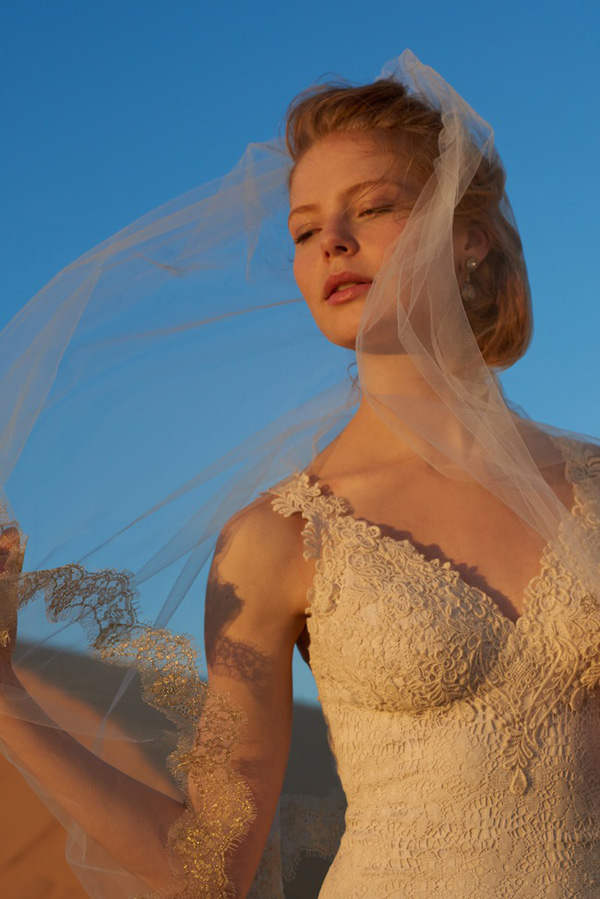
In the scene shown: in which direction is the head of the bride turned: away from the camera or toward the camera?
toward the camera

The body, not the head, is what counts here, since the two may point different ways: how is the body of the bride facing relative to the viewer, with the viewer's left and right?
facing the viewer
